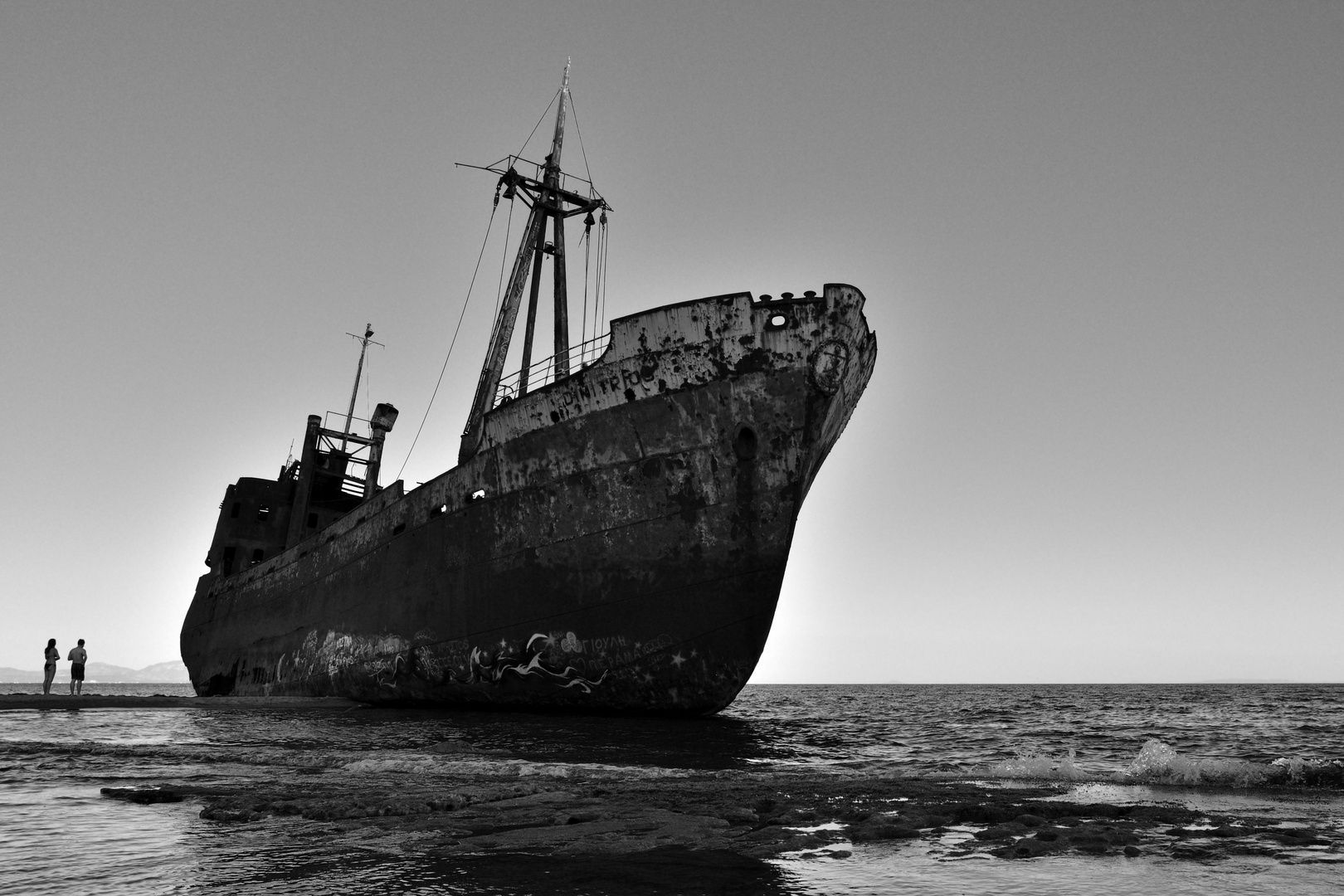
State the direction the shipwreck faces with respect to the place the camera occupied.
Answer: facing the viewer and to the right of the viewer

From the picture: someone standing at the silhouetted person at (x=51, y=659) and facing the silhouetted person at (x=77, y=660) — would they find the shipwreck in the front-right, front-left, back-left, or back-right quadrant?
front-right

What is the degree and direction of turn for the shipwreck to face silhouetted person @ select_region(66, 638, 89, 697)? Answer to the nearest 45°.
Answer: approximately 180°

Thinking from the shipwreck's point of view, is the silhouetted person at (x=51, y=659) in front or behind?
behind
